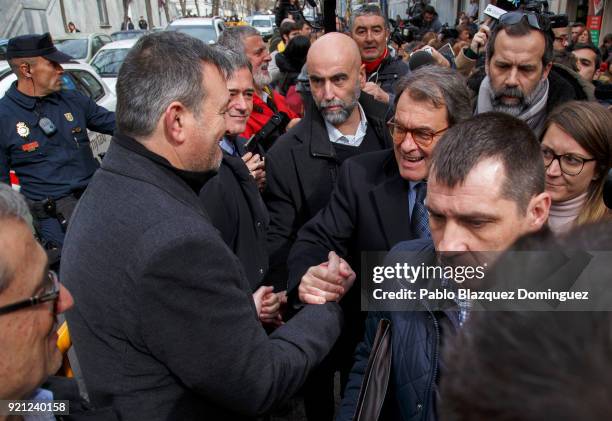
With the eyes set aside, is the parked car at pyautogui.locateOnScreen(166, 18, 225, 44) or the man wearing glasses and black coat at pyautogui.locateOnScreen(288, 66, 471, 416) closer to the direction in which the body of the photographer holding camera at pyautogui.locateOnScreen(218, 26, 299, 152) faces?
the man wearing glasses and black coat

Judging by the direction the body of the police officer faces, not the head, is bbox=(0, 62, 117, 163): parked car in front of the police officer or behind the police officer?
behind

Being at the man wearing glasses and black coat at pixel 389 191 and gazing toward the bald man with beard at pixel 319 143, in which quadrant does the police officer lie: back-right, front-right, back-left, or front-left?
front-left

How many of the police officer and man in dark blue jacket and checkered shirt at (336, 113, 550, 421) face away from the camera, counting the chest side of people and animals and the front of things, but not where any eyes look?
0

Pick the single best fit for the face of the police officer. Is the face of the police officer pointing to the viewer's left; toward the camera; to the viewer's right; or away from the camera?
to the viewer's right

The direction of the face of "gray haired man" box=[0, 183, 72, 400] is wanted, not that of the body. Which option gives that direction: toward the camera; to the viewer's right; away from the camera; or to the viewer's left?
to the viewer's right

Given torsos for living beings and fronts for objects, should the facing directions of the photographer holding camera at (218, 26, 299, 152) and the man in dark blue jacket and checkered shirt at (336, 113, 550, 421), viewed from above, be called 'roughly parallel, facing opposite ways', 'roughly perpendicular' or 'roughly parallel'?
roughly perpendicular

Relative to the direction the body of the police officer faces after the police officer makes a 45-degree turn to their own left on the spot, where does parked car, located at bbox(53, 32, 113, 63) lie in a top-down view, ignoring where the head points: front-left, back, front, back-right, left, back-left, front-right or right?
back-left

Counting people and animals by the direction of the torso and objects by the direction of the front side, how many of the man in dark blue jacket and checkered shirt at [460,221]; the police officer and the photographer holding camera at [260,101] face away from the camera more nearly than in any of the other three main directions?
0

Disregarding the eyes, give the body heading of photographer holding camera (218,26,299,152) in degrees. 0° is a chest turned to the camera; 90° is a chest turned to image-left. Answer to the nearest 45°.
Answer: approximately 315°

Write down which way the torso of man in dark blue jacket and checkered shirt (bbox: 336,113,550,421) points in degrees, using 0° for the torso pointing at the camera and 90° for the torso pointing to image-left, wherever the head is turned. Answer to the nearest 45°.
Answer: approximately 45°

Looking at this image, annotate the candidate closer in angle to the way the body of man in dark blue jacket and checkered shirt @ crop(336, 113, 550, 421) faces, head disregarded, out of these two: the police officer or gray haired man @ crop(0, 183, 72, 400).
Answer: the gray haired man
